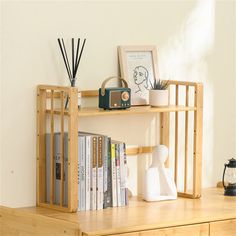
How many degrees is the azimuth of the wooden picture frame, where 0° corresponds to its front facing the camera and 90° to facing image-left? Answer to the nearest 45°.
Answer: approximately 315°

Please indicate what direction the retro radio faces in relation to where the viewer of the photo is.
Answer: facing the viewer and to the right of the viewer

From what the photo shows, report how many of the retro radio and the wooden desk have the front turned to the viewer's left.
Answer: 0
